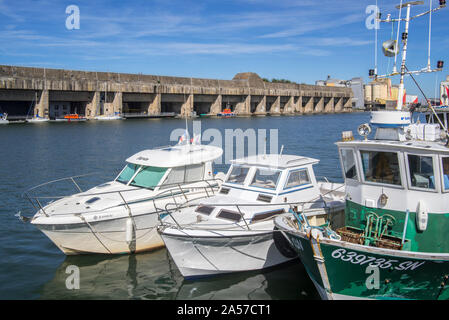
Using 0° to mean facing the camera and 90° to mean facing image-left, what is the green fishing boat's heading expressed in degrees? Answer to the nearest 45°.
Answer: approximately 45°

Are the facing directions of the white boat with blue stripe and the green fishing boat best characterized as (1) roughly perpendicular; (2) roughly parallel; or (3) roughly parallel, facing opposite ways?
roughly parallel

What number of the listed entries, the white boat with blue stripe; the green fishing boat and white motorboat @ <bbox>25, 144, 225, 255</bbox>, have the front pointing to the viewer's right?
0

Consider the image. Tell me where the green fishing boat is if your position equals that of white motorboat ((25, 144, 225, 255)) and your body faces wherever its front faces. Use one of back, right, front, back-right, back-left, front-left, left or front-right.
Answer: left

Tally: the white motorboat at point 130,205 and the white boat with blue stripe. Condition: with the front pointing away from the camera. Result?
0

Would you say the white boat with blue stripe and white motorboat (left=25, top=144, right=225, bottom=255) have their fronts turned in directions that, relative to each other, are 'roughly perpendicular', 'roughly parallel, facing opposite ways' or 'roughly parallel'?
roughly parallel

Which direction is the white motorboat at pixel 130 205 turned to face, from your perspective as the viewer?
facing the viewer and to the left of the viewer

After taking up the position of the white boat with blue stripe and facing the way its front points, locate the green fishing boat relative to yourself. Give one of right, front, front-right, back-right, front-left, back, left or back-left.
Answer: left
